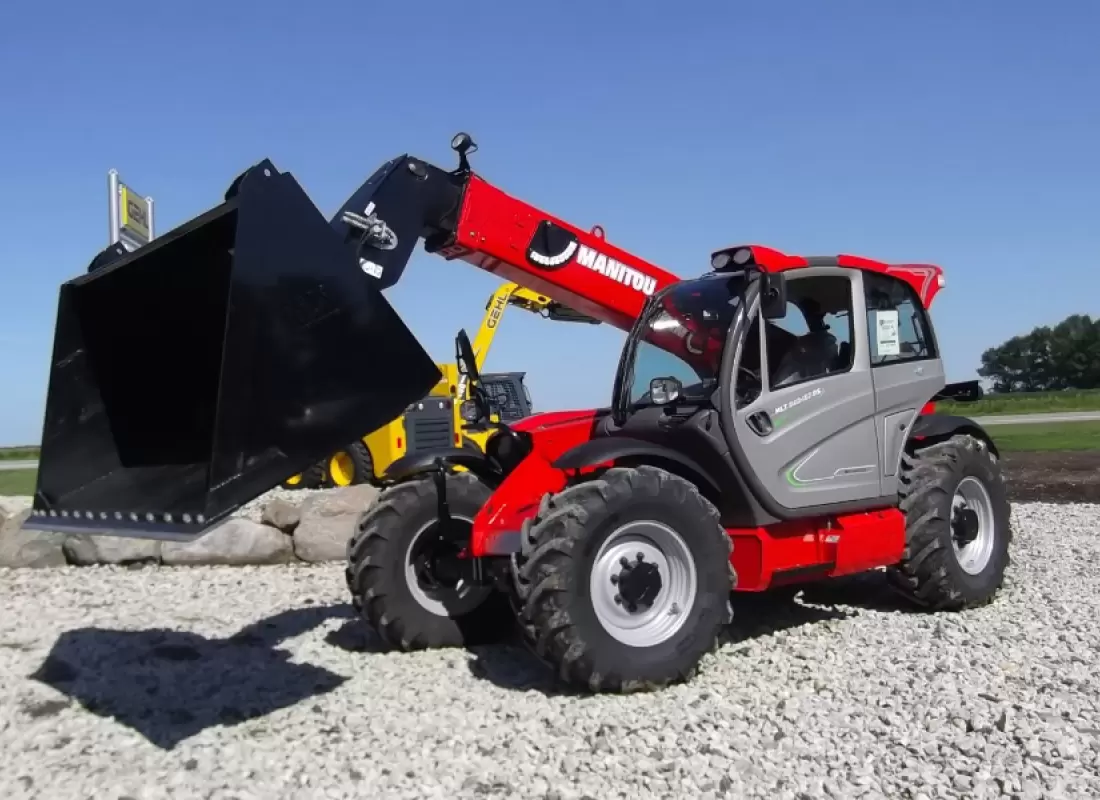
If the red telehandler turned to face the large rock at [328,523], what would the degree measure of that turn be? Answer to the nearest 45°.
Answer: approximately 90° to its right

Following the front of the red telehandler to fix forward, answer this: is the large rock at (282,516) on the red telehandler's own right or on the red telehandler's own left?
on the red telehandler's own right

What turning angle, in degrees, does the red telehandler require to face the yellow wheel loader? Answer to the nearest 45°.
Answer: approximately 135° to its right

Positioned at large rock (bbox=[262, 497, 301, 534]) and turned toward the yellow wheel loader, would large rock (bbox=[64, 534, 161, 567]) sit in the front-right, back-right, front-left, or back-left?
back-left

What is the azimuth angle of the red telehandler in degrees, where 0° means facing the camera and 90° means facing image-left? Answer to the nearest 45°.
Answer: approximately 45°

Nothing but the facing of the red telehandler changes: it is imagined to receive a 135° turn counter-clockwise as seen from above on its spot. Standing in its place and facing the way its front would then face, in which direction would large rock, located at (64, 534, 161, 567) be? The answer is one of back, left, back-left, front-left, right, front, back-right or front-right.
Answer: back-left

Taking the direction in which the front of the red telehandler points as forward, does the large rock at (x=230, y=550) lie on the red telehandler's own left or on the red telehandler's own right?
on the red telehandler's own right

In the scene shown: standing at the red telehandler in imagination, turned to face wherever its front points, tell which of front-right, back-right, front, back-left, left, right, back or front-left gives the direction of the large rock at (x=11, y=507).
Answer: right

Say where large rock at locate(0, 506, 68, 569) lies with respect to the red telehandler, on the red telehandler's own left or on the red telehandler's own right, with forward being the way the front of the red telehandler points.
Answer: on the red telehandler's own right

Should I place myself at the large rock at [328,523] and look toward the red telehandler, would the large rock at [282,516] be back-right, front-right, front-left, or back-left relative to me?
back-right

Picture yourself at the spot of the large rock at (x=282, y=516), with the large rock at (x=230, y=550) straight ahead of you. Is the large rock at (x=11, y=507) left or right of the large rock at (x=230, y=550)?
right
